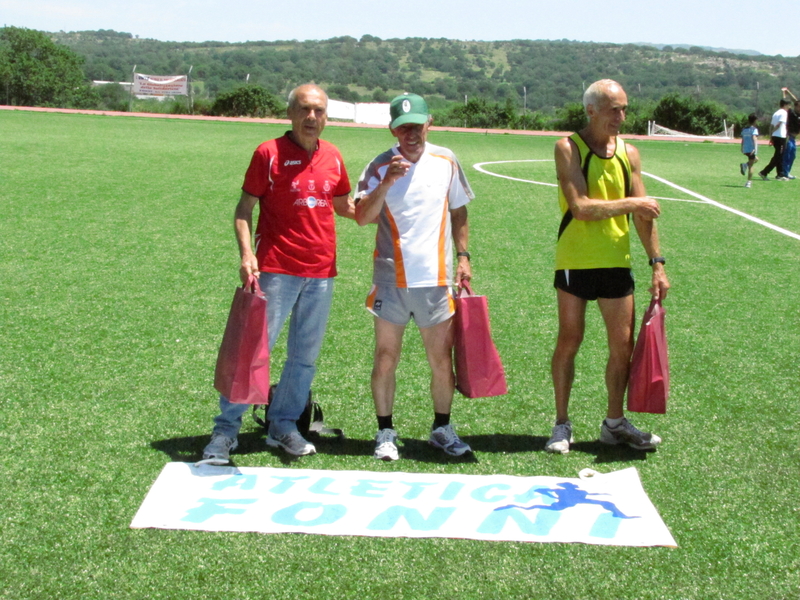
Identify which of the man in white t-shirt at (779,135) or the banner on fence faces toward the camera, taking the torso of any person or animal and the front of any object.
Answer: the banner on fence

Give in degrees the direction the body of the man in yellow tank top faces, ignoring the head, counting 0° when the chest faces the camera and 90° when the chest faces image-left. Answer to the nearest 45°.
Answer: approximately 315°

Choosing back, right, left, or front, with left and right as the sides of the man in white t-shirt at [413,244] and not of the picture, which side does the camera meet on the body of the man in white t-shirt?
front

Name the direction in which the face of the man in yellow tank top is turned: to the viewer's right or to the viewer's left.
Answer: to the viewer's right

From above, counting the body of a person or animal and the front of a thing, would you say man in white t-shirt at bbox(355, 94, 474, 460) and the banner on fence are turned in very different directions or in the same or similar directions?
same or similar directions

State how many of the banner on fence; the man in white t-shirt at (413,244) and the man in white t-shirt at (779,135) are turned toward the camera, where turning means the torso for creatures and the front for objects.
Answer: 2

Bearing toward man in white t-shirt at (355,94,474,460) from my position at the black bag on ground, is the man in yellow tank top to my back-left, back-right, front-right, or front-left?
front-left

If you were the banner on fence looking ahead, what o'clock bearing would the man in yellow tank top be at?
The man in yellow tank top is roughly at 12 o'clock from the banner on fence.

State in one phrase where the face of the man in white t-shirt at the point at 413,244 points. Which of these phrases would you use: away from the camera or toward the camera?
toward the camera

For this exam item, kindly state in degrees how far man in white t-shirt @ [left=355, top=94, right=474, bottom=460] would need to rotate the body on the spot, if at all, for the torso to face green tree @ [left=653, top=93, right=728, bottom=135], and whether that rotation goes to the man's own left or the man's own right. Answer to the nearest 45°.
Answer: approximately 180°

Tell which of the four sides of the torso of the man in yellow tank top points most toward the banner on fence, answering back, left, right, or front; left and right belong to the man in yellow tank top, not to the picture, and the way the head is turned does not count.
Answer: back

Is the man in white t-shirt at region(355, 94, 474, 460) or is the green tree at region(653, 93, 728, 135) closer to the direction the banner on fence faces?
the man in white t-shirt

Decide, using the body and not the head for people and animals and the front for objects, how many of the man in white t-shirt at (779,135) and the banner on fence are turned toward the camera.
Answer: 1
